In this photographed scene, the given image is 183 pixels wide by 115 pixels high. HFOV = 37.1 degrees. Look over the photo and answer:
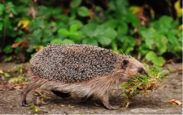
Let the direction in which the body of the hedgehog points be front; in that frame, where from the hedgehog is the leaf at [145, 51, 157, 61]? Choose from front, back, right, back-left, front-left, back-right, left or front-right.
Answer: front-left

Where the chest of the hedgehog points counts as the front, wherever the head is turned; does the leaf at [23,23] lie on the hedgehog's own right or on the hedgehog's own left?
on the hedgehog's own left

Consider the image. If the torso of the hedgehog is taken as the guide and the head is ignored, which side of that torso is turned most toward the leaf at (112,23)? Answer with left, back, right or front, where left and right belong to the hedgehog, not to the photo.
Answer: left

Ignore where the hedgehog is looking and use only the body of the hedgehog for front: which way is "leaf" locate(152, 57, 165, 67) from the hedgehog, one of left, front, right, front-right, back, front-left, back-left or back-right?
front-left

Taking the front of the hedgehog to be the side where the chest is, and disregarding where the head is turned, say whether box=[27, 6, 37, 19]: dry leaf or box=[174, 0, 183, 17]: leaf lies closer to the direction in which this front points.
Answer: the leaf

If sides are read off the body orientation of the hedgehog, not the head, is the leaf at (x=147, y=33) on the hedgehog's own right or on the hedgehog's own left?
on the hedgehog's own left

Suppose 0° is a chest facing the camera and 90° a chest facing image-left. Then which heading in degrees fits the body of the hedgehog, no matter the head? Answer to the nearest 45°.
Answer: approximately 270°

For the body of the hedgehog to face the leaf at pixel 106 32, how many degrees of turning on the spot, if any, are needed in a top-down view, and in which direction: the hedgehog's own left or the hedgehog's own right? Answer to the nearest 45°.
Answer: approximately 90° to the hedgehog's own left

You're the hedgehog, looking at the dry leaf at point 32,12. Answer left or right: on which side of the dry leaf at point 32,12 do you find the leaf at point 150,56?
right

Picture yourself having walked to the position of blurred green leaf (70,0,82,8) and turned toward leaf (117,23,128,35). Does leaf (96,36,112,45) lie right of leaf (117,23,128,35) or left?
right

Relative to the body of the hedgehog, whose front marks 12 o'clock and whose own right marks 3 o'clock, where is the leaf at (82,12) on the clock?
The leaf is roughly at 9 o'clock from the hedgehog.

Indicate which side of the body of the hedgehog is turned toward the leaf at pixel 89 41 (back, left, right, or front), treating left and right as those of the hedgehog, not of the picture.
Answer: left

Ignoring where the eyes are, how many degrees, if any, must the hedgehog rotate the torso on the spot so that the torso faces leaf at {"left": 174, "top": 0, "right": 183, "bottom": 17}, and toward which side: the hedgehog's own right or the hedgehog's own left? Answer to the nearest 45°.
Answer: approximately 45° to the hedgehog's own left
